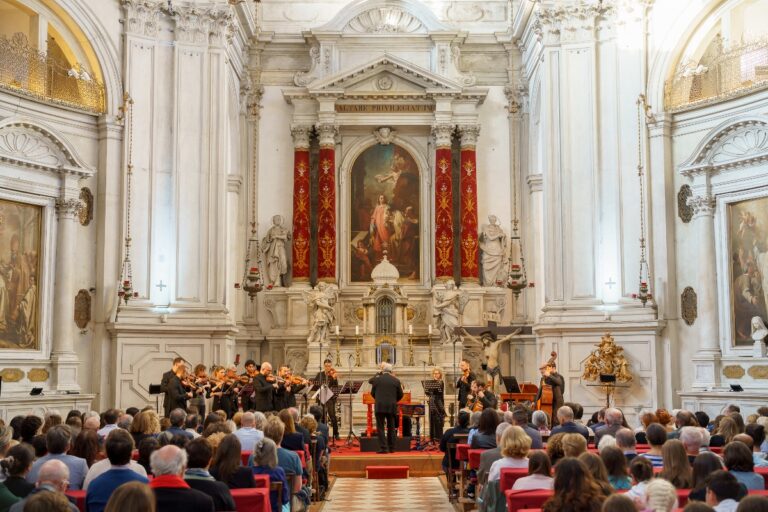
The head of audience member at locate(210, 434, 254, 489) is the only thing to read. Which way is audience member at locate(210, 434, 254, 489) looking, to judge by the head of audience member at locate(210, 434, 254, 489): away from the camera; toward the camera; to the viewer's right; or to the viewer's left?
away from the camera

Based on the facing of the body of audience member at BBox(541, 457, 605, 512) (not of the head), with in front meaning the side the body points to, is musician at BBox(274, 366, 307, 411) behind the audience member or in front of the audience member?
in front

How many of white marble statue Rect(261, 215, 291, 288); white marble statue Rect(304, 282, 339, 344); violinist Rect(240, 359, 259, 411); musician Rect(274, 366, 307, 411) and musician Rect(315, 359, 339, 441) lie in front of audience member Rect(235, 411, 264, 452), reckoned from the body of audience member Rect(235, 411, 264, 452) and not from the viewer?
5

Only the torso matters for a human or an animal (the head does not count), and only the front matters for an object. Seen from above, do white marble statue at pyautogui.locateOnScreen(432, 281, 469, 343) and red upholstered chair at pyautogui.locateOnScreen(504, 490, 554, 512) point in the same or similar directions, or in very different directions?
very different directions

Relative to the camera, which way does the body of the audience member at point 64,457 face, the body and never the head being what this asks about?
away from the camera

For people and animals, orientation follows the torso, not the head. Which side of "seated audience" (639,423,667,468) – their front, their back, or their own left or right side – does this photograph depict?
back

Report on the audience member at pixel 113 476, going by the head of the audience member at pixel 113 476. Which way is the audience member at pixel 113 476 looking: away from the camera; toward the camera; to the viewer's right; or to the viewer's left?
away from the camera

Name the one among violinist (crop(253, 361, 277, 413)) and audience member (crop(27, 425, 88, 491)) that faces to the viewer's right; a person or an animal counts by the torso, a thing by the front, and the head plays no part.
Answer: the violinist

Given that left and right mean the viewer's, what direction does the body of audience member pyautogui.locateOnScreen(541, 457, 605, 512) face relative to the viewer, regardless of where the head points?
facing away from the viewer

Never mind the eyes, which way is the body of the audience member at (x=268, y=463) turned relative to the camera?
away from the camera

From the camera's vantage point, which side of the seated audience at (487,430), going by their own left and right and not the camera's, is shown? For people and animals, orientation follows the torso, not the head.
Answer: back

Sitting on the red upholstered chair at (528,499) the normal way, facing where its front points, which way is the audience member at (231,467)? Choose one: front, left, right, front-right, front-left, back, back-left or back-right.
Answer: left

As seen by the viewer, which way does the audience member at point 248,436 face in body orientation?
away from the camera

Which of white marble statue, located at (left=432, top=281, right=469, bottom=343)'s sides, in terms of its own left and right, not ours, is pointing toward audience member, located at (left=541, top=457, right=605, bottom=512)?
front

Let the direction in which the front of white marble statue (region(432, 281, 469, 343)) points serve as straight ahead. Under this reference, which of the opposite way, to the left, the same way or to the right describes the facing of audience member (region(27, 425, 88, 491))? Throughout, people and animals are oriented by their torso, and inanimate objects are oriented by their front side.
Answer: the opposite way
